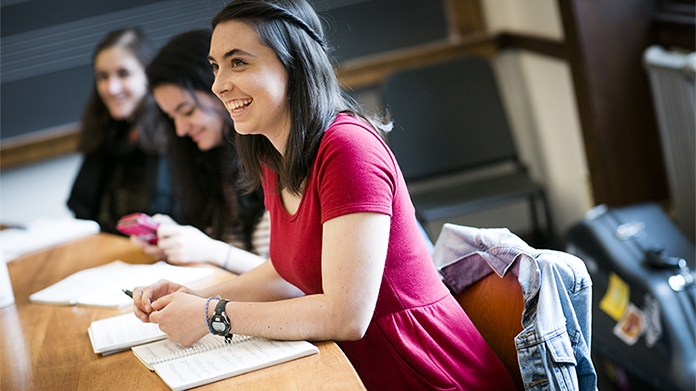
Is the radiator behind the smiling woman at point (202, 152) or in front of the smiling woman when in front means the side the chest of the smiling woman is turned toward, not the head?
behind

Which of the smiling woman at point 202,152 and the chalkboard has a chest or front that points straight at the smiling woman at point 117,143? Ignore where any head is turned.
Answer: the chalkboard

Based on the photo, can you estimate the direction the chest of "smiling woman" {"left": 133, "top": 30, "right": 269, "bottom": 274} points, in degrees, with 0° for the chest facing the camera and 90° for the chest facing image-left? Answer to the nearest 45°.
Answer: approximately 45°

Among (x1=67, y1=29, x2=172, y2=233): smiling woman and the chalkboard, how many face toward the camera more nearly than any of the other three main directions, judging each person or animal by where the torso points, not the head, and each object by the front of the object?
2

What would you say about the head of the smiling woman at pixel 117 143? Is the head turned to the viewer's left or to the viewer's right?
to the viewer's right

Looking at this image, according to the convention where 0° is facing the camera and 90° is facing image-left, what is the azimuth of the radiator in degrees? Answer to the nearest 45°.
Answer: approximately 45°
